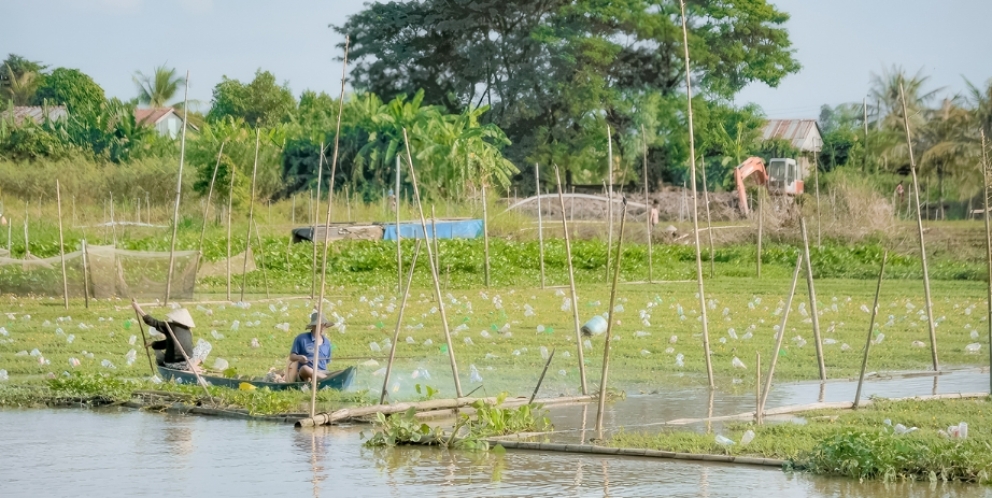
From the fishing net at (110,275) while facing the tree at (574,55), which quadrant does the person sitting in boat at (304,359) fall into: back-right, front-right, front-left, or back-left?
back-right

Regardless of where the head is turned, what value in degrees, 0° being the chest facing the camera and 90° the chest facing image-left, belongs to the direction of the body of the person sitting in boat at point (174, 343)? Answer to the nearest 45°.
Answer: approximately 90°
